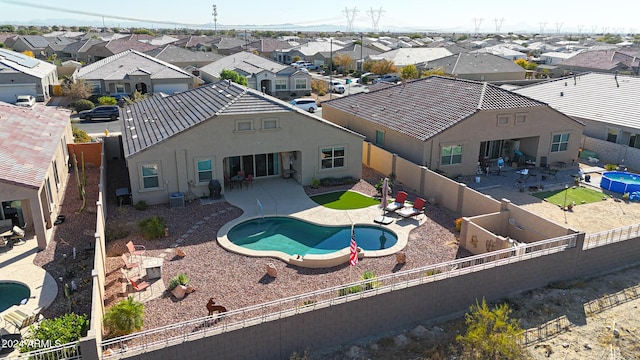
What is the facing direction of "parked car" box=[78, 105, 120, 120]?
to the viewer's left

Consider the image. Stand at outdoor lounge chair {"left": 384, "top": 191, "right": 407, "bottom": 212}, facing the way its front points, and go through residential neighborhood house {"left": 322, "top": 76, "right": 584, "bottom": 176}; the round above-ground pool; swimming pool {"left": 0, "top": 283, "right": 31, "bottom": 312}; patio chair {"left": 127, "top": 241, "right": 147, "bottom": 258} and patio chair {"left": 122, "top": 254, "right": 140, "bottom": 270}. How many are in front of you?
3

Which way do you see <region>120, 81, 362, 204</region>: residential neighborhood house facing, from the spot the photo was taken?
facing away from the viewer

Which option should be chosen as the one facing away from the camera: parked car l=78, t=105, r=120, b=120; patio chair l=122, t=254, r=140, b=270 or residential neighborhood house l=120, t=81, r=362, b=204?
the residential neighborhood house

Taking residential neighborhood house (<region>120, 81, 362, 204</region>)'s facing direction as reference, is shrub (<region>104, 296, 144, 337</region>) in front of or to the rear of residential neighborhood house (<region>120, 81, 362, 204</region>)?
to the rear

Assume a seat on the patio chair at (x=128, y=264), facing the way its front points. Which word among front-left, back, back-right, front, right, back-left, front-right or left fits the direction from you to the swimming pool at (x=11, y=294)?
back

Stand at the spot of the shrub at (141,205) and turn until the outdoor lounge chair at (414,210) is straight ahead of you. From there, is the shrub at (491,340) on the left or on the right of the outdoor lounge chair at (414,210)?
right

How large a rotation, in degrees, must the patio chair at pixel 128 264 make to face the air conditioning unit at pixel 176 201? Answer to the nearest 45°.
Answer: approximately 90° to its left

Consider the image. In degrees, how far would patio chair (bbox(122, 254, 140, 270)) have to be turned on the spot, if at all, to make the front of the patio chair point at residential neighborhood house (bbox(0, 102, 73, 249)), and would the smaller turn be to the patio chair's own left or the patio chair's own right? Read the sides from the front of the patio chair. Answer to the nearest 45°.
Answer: approximately 135° to the patio chair's own left

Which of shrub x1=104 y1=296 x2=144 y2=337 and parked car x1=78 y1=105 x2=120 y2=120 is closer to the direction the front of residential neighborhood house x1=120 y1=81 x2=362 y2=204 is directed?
the parked car

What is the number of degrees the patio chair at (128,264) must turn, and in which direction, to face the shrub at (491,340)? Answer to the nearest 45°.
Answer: approximately 45° to its right

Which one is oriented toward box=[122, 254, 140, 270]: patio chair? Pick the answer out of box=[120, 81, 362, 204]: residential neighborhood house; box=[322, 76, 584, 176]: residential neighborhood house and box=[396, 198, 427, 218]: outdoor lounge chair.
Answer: the outdoor lounge chair

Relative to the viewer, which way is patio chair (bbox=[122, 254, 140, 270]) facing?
to the viewer's right

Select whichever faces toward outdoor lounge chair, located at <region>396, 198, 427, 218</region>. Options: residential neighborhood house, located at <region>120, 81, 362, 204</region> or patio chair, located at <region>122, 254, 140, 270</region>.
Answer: the patio chair

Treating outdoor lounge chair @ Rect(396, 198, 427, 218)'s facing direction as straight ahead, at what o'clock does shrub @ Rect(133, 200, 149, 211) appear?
The shrub is roughly at 1 o'clock from the outdoor lounge chair.
